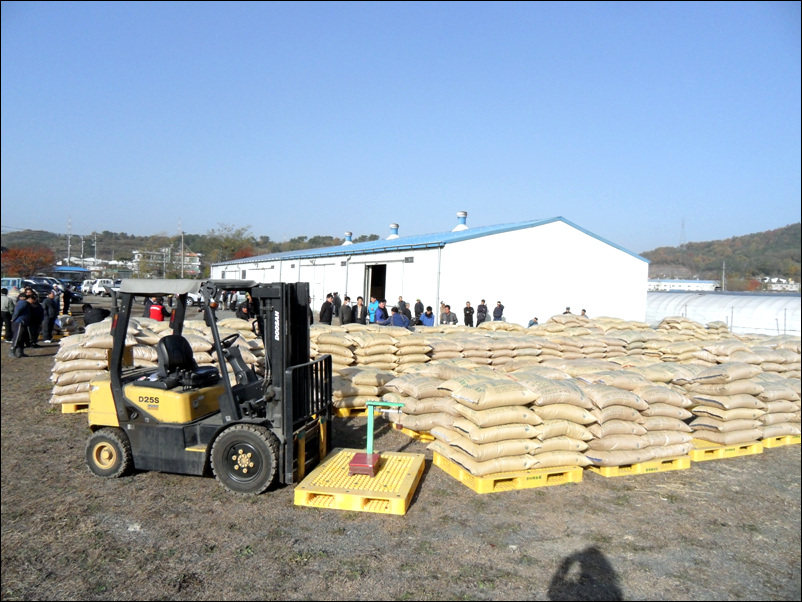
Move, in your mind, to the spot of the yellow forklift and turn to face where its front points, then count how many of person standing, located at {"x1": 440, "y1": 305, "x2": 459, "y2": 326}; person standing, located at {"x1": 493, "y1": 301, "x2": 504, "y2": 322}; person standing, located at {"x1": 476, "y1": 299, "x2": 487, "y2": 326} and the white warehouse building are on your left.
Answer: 4

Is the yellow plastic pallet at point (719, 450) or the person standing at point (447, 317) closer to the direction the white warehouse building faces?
the person standing

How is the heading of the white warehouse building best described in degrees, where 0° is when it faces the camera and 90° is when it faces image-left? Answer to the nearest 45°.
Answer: approximately 45°

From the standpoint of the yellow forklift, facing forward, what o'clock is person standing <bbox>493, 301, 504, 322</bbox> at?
The person standing is roughly at 9 o'clock from the yellow forklift.

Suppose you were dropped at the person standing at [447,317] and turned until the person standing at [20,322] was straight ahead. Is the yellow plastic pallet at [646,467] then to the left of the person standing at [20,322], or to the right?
left

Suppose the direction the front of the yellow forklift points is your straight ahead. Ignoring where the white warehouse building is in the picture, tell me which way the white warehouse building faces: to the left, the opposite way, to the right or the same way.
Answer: to the right

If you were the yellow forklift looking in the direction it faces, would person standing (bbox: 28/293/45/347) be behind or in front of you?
behind

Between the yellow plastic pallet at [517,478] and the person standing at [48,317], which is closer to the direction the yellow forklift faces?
the yellow plastic pallet

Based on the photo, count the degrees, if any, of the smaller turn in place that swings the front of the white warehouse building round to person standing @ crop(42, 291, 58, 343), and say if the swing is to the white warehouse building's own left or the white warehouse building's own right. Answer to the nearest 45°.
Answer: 0° — it already faces them

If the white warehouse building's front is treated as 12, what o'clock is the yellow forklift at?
The yellow forklift is roughly at 11 o'clock from the white warehouse building.

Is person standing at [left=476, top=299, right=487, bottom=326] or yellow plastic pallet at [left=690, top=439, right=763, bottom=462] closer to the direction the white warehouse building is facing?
the yellow plastic pallet

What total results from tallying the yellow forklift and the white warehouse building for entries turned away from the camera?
0

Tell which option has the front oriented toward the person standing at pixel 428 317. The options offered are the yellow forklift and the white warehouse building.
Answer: the white warehouse building

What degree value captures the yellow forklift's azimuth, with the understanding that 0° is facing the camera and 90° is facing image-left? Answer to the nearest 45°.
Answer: approximately 315°

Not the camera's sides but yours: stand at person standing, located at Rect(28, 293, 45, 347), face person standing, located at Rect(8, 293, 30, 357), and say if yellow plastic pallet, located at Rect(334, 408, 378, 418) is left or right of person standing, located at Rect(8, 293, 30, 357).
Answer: left
